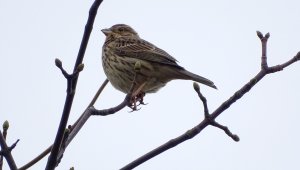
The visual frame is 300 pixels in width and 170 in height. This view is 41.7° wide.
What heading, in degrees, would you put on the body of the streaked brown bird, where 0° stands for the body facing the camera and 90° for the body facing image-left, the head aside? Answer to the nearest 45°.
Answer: approximately 90°
